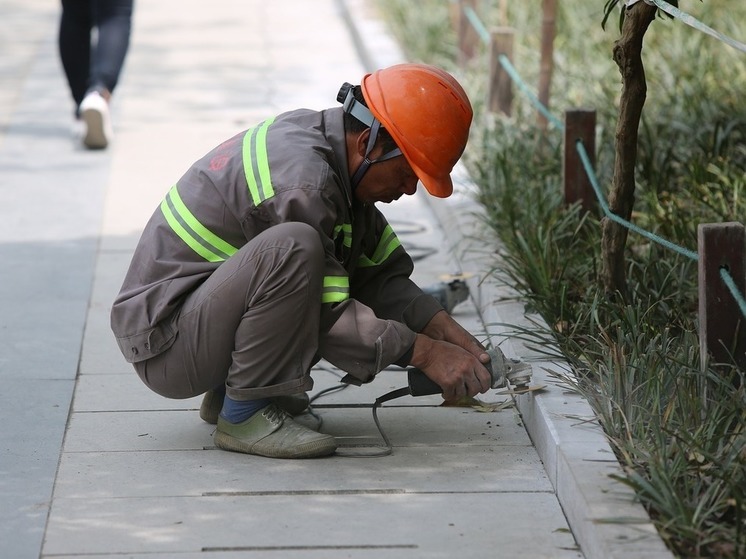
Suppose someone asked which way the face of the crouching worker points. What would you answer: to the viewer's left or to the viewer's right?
to the viewer's right

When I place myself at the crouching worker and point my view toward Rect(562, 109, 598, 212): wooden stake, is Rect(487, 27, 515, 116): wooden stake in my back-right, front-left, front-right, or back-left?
front-left

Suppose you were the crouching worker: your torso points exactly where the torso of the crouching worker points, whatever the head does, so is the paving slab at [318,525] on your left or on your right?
on your right

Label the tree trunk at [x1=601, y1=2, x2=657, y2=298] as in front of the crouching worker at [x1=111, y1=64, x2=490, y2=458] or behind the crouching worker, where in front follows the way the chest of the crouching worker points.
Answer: in front

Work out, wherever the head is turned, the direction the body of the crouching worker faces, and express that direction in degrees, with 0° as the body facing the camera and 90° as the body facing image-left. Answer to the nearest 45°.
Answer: approximately 270°

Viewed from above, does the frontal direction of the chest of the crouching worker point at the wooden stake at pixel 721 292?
yes

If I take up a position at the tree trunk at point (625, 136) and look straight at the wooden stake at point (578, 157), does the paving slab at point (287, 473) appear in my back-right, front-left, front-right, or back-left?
back-left

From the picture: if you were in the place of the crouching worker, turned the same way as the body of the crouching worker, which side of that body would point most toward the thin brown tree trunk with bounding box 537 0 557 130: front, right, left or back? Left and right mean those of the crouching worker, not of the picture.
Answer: left

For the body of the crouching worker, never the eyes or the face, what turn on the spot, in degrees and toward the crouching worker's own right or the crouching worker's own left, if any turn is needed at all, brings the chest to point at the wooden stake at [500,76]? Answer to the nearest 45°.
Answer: approximately 90° to the crouching worker's own left
